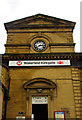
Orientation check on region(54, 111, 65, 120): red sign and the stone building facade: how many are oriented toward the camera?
2

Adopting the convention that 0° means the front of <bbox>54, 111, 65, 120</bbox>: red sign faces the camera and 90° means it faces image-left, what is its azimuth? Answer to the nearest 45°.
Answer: approximately 0°

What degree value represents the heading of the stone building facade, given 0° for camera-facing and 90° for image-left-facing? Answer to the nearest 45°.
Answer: approximately 0°
